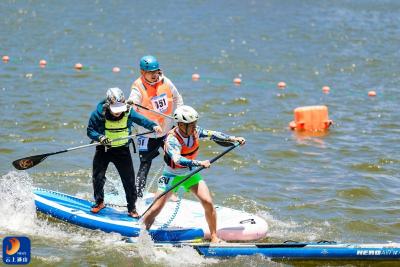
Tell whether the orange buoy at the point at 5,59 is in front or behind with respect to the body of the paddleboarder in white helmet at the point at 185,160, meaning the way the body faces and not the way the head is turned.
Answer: behind

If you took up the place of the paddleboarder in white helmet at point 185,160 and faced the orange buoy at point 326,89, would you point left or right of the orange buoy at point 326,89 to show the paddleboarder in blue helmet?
left

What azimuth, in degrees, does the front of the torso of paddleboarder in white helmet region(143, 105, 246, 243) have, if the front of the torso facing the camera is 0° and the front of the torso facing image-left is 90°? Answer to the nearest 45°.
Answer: approximately 315°

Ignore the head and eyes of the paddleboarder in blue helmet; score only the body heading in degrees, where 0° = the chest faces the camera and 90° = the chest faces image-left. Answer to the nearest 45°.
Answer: approximately 315°

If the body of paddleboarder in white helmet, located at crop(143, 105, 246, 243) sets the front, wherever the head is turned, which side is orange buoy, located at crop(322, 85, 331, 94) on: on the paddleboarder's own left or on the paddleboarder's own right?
on the paddleboarder's own left

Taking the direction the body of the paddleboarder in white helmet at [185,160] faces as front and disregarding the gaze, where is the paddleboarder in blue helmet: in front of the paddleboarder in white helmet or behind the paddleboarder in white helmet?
behind
